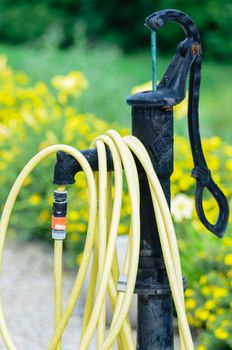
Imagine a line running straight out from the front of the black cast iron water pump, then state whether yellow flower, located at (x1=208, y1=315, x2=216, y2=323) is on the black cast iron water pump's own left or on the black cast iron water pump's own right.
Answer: on the black cast iron water pump's own right

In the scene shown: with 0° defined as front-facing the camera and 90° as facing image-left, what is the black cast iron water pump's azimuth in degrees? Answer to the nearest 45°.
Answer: approximately 90°

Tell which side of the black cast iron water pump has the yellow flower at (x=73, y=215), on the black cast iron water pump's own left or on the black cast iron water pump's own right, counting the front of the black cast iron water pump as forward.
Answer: on the black cast iron water pump's own right

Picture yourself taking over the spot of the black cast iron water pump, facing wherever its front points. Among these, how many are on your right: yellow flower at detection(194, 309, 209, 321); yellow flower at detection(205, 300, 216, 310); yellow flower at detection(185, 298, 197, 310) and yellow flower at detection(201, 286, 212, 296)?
4

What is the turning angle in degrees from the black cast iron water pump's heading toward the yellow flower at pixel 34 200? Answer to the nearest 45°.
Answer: approximately 90° to its right

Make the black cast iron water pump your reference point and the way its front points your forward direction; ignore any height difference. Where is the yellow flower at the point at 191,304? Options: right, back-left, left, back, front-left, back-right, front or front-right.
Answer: right

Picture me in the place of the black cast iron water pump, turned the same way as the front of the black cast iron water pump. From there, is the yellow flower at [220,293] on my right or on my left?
on my right
